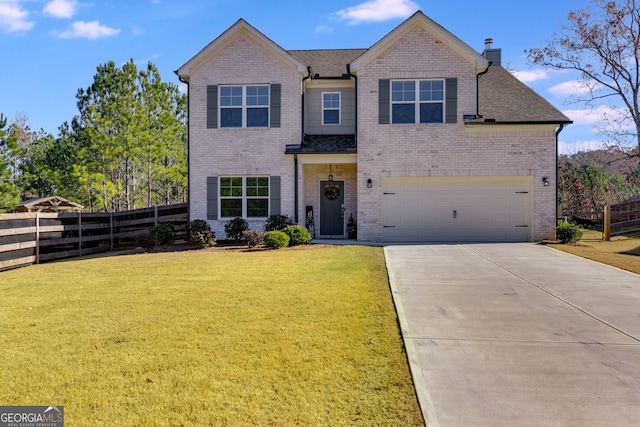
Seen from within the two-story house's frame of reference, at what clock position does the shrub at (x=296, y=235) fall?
The shrub is roughly at 2 o'clock from the two-story house.

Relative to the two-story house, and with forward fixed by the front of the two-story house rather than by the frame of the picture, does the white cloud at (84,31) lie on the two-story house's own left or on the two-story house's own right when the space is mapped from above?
on the two-story house's own right

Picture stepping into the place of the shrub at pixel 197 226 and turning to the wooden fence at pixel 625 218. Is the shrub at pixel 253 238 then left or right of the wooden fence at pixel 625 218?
right

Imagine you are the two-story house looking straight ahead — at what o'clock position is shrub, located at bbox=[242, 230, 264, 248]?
The shrub is roughly at 2 o'clock from the two-story house.

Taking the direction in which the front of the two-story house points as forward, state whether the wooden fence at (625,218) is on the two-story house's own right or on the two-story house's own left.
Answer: on the two-story house's own left

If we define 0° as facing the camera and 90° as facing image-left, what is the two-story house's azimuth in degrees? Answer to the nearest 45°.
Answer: approximately 0°

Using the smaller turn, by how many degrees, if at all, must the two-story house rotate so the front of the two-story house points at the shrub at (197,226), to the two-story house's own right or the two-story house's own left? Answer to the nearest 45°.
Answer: approximately 90° to the two-story house's own right

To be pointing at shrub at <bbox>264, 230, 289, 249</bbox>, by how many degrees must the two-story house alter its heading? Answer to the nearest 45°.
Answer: approximately 45° to its right

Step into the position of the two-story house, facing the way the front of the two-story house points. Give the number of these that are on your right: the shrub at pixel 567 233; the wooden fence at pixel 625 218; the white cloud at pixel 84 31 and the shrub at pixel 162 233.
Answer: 2

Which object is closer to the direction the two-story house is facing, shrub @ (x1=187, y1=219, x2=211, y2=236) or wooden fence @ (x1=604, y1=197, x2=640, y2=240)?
the shrub

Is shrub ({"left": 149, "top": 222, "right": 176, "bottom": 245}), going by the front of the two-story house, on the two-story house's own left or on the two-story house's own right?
on the two-story house's own right
